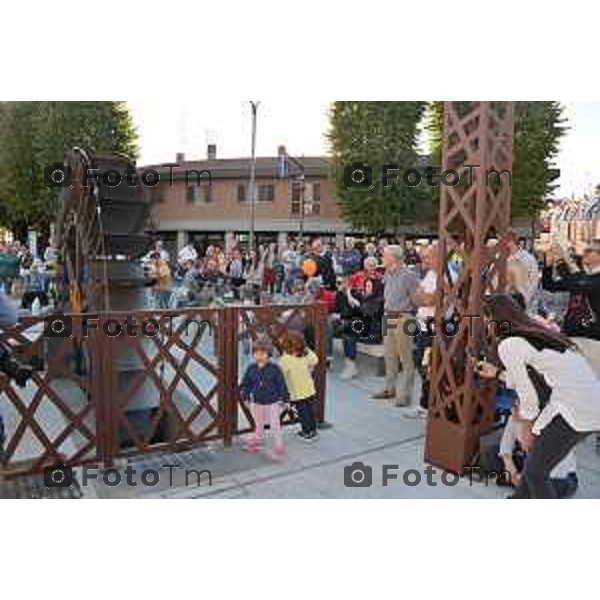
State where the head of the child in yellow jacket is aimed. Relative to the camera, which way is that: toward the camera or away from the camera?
away from the camera

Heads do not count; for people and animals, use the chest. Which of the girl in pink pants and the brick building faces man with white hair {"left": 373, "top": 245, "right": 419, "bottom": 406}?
the brick building

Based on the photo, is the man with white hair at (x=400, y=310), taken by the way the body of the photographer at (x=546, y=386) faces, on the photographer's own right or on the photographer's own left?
on the photographer's own right

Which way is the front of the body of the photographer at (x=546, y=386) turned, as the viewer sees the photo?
to the viewer's left

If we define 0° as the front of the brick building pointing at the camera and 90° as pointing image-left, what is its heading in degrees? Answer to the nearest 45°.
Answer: approximately 0°

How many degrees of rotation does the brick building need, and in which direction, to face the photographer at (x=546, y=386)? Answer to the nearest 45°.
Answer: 0° — it already faces them

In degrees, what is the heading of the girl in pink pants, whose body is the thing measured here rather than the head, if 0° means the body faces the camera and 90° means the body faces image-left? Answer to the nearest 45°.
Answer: approximately 0°
